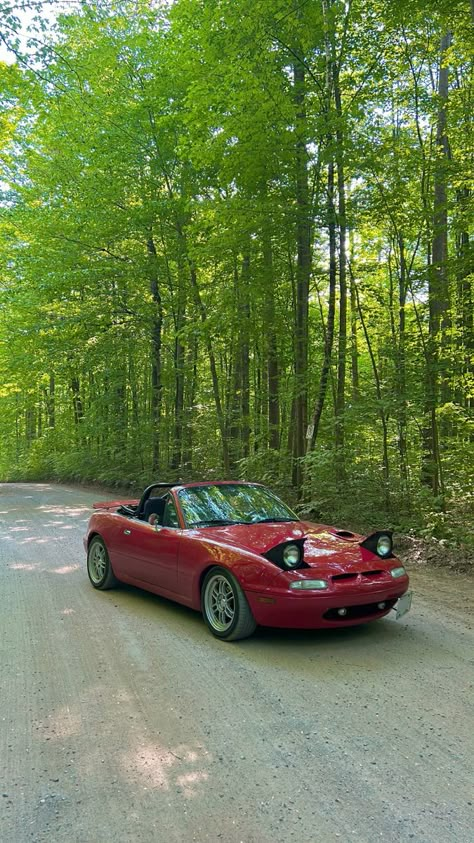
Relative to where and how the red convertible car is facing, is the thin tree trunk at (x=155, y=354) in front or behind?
behind

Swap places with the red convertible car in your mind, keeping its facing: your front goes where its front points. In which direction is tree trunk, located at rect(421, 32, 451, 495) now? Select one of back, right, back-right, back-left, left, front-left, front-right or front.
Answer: left

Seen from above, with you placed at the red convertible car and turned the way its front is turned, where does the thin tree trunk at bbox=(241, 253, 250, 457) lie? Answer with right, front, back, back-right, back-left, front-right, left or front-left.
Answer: back-left

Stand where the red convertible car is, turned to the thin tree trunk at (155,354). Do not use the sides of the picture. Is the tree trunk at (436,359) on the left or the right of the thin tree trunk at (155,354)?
right

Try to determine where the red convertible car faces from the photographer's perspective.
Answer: facing the viewer and to the right of the viewer

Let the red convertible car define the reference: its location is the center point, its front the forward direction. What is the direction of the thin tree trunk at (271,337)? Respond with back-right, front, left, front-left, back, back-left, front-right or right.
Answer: back-left

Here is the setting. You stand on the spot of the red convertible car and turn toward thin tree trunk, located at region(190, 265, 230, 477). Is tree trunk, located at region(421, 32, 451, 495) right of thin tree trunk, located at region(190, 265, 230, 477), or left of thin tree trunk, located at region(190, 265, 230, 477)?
right

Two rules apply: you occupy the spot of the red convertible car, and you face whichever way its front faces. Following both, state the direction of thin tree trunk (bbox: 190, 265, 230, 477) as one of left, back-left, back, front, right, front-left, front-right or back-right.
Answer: back-left

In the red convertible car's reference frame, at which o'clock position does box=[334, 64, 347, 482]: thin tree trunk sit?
The thin tree trunk is roughly at 8 o'clock from the red convertible car.

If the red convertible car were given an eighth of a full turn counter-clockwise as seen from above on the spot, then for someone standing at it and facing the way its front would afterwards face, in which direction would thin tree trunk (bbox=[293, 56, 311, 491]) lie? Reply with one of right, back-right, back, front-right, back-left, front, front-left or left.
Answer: left
